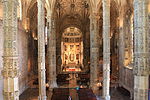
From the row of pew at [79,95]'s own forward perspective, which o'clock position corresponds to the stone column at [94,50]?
The stone column is roughly at 1 o'clock from the row of pew.

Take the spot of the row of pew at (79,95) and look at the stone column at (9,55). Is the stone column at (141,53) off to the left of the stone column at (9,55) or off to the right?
left

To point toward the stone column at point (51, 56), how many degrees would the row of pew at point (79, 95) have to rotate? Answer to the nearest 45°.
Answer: approximately 45° to its left

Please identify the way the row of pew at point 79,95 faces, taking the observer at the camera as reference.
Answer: facing away from the viewer

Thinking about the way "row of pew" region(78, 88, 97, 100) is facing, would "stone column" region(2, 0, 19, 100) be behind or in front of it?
behind

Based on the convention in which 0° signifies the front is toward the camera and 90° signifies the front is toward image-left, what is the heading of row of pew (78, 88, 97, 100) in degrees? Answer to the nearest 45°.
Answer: approximately 180°
